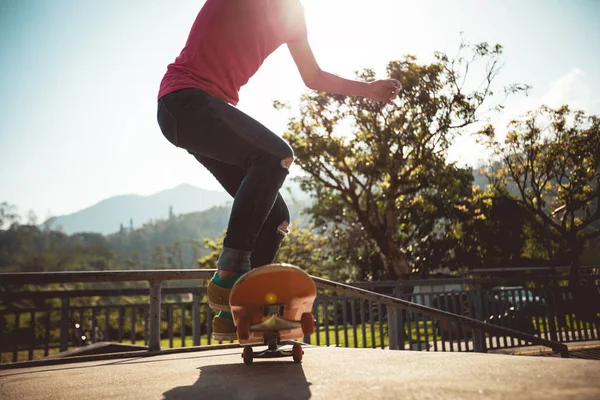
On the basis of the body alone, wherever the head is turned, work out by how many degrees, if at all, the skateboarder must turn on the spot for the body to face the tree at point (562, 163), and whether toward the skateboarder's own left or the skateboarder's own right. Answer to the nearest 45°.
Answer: approximately 45° to the skateboarder's own left

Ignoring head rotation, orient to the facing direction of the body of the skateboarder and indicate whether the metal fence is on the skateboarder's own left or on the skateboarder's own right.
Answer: on the skateboarder's own left

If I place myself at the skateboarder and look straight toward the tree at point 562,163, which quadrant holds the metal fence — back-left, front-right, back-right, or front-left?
front-left

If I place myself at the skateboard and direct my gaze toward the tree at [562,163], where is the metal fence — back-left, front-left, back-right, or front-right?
front-left

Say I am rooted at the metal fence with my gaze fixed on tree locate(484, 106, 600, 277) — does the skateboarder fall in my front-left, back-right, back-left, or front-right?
back-right

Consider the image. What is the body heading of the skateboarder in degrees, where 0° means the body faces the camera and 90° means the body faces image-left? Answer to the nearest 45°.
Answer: approximately 270°
